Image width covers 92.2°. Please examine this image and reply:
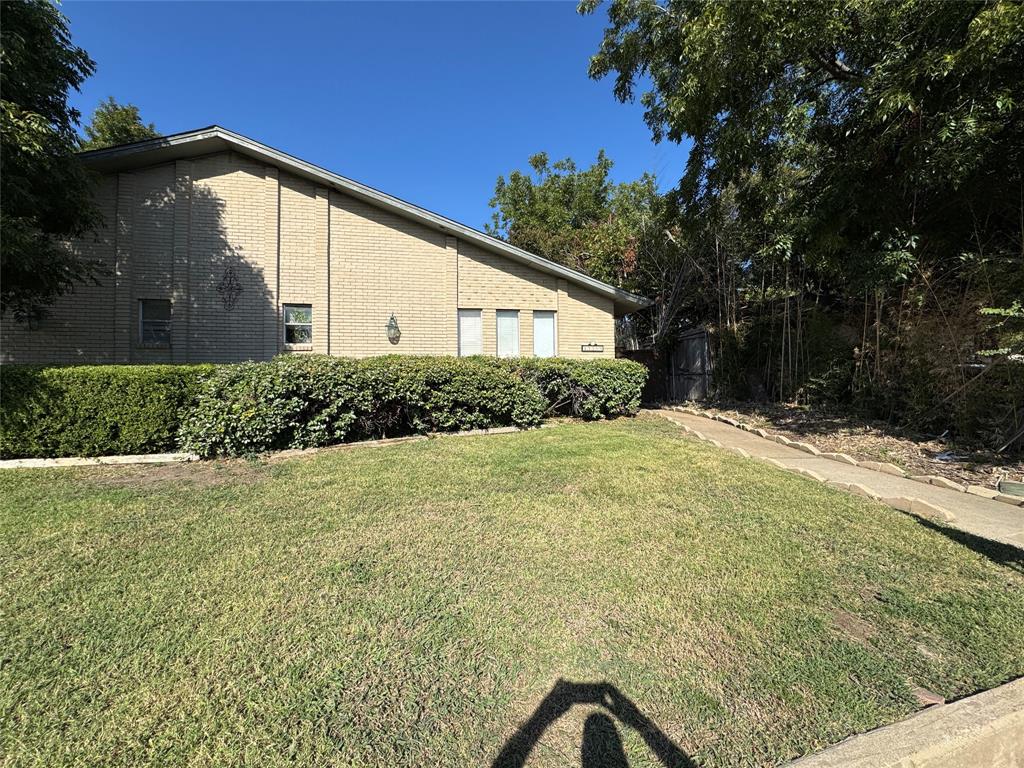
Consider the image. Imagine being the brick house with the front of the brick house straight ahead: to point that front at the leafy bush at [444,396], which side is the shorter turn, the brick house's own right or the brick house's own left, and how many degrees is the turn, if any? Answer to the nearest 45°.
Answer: approximately 45° to the brick house's own left

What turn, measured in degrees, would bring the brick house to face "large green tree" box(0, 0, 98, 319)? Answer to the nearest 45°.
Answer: approximately 45° to its right

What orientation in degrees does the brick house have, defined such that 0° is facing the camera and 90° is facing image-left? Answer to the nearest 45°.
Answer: approximately 0°

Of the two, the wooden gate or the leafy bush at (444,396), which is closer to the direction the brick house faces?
the leafy bush

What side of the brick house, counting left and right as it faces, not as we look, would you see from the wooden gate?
left

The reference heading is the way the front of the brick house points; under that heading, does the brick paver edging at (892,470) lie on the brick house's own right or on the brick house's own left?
on the brick house's own left

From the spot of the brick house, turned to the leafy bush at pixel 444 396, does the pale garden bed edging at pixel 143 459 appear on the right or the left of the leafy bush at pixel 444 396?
right

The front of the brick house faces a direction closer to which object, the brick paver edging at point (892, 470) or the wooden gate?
the brick paver edging

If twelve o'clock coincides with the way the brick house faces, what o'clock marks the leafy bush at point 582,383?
The leafy bush is roughly at 10 o'clock from the brick house.
